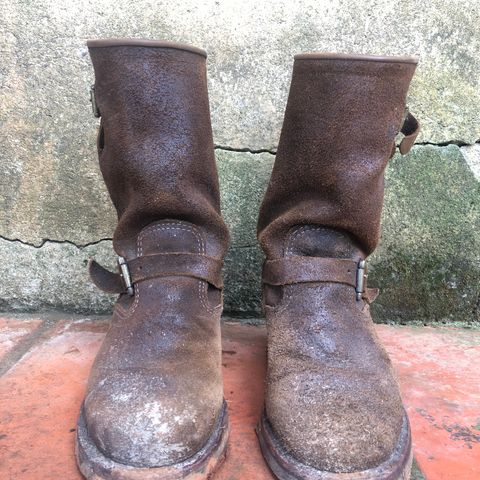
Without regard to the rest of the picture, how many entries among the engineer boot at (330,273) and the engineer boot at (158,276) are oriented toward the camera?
2

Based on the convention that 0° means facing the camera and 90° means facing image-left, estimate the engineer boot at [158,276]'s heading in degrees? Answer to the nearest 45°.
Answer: approximately 0°
